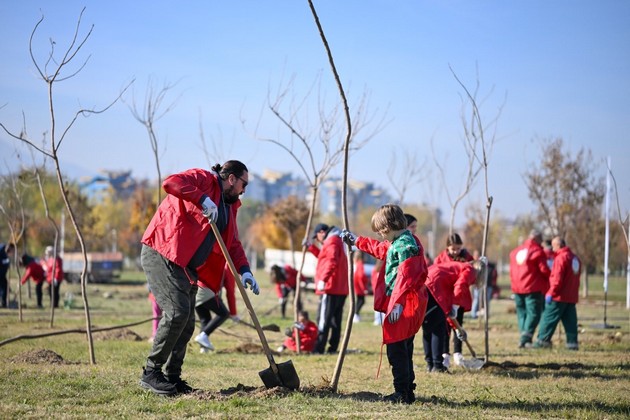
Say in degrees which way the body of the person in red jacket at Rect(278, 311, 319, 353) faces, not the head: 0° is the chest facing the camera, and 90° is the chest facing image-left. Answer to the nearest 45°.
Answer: approximately 90°

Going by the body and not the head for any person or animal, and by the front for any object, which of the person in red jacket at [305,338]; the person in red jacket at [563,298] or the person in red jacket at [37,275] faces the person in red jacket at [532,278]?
the person in red jacket at [563,298]

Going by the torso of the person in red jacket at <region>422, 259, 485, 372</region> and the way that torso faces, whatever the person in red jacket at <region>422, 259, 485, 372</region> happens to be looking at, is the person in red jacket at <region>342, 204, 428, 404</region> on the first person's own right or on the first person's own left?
on the first person's own right

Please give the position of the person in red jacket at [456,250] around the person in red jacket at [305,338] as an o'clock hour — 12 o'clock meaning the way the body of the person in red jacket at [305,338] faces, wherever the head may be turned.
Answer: the person in red jacket at [456,250] is roughly at 8 o'clock from the person in red jacket at [305,338].

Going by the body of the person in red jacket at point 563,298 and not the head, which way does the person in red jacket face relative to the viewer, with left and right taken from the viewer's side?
facing away from the viewer and to the left of the viewer

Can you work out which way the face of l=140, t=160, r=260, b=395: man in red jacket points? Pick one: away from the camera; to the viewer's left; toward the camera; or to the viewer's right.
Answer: to the viewer's right

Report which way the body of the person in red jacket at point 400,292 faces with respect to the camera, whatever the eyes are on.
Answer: to the viewer's left
